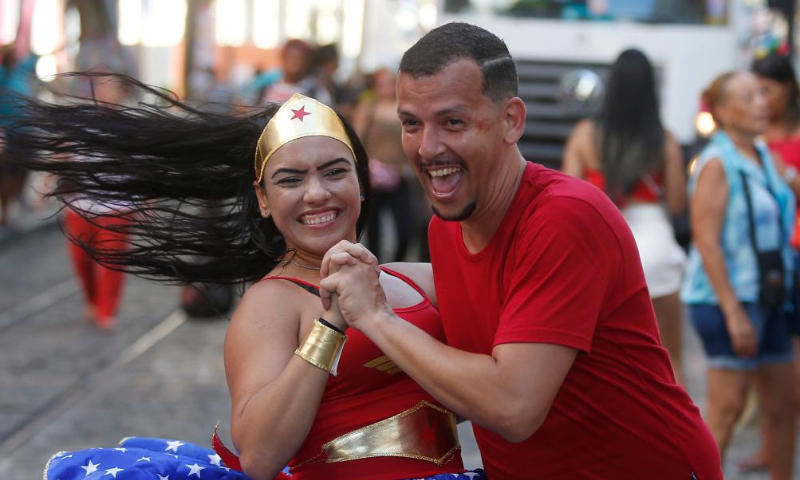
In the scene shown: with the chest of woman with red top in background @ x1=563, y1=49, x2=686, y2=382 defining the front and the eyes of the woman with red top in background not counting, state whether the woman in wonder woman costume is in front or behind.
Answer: behind

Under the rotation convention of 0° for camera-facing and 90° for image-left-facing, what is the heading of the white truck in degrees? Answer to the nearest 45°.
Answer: approximately 0°

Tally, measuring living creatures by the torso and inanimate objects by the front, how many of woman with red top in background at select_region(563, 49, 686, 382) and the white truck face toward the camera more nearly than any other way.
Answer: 1

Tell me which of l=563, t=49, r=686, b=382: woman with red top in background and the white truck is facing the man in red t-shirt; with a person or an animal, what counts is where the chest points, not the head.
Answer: the white truck

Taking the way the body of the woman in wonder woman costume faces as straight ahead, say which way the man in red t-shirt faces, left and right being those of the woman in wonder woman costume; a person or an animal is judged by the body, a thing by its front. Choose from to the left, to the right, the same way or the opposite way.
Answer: to the right

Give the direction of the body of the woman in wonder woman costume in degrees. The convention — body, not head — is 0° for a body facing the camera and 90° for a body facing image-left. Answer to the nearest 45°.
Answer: approximately 315°

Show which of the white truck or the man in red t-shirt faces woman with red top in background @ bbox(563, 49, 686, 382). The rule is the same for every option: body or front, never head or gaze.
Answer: the white truck

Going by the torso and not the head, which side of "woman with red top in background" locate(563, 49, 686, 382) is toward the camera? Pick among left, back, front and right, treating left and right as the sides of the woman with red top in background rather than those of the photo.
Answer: back

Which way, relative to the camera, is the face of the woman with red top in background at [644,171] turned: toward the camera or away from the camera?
away from the camera

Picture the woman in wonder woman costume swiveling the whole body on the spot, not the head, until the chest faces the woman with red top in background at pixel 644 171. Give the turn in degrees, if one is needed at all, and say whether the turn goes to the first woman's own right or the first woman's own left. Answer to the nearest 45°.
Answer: approximately 90° to the first woman's own left

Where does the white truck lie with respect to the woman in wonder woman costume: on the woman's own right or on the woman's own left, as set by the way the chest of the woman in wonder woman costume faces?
on the woman's own left
